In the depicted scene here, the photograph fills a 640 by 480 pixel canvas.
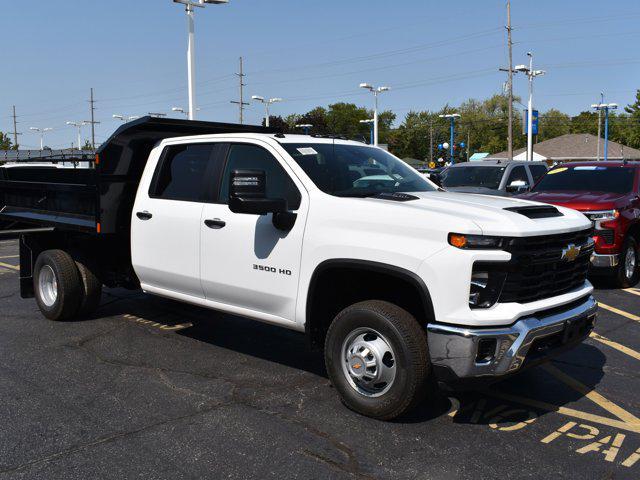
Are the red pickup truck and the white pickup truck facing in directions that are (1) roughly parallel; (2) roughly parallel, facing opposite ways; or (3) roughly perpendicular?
roughly perpendicular

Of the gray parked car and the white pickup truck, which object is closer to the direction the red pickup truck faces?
the white pickup truck

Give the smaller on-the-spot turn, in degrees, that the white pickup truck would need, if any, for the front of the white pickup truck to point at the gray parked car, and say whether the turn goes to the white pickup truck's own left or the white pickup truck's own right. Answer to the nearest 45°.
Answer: approximately 135° to the white pickup truck's own left

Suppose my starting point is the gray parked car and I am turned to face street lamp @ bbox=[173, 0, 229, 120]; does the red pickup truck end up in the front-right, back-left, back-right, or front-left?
back-left

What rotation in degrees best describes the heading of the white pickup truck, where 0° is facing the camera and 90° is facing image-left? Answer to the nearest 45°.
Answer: approximately 315°

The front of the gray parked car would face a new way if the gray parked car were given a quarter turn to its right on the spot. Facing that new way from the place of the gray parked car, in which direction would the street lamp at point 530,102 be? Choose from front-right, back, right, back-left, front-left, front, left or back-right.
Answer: front-right

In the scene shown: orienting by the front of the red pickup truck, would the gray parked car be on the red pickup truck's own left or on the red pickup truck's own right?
on the red pickup truck's own right

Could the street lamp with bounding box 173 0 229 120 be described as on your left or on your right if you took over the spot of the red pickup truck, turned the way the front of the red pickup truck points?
on your right

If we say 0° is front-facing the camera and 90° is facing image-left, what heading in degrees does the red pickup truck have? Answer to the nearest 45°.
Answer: approximately 45°

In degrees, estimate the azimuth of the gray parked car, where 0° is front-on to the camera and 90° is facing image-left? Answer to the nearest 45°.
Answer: approximately 45°
